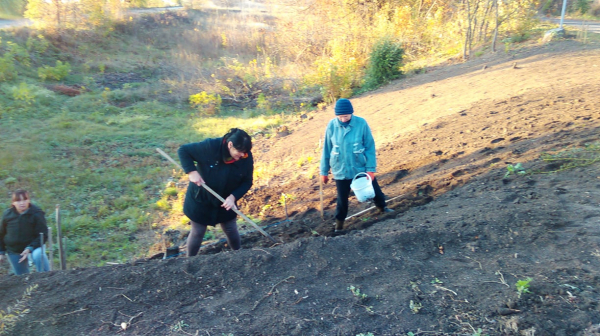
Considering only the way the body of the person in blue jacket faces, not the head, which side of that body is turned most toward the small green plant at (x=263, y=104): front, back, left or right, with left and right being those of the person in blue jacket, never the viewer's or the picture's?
back

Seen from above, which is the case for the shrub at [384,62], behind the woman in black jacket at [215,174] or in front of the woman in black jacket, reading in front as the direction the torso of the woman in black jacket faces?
behind

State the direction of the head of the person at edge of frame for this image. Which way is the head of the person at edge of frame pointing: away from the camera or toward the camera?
toward the camera

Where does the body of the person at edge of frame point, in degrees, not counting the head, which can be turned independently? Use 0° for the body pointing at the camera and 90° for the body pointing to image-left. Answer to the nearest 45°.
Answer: approximately 0°

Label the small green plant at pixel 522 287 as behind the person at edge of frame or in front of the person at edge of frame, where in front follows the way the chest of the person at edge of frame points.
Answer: in front

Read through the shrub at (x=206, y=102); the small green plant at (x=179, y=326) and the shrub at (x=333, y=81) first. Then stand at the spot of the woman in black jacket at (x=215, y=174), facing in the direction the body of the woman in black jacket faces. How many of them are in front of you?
1

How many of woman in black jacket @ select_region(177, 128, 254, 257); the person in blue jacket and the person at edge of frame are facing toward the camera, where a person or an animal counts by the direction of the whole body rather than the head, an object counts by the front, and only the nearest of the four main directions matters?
3

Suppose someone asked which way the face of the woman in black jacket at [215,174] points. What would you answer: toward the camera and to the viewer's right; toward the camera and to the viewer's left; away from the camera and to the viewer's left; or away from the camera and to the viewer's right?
toward the camera and to the viewer's right

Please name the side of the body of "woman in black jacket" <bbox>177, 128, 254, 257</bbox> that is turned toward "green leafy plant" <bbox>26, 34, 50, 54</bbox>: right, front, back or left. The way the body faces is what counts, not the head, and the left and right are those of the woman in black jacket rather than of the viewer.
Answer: back

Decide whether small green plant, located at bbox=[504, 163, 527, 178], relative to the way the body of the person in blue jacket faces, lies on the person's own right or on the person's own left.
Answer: on the person's own left

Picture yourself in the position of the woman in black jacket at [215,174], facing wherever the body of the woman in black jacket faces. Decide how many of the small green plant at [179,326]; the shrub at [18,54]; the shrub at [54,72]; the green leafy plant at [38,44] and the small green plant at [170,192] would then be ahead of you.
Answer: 1

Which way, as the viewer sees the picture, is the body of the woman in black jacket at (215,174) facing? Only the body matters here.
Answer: toward the camera

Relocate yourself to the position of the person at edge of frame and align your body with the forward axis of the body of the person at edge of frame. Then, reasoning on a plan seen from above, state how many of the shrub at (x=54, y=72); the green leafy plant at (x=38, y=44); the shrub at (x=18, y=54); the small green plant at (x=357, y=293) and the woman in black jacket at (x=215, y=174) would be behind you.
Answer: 3

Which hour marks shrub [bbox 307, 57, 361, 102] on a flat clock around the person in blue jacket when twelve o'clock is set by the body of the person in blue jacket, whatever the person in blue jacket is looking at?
The shrub is roughly at 6 o'clock from the person in blue jacket.

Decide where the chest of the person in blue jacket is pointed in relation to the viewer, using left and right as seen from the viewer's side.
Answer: facing the viewer

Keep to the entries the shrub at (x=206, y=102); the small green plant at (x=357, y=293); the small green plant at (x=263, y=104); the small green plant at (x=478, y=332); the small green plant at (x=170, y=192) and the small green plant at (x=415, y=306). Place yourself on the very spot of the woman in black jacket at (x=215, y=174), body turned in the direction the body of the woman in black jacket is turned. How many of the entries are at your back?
3
